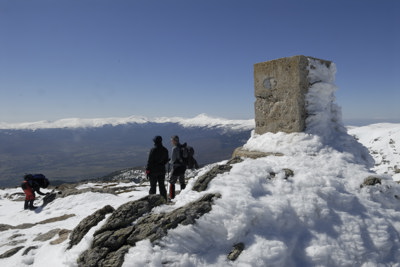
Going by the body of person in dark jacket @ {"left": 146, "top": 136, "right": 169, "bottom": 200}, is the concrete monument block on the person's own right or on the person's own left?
on the person's own right

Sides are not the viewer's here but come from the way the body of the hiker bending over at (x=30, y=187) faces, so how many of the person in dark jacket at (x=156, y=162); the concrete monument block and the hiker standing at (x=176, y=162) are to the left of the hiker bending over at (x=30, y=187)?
0

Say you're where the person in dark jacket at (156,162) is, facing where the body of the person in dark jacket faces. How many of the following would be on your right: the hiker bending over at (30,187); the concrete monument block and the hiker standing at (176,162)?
2

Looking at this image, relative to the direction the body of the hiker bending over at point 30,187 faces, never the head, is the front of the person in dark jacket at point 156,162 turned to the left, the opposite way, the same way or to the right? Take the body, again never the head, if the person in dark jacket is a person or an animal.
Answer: to the left

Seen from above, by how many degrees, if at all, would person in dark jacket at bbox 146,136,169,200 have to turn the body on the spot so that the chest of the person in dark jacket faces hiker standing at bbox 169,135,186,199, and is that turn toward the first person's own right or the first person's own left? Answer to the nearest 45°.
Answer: approximately 90° to the first person's own right

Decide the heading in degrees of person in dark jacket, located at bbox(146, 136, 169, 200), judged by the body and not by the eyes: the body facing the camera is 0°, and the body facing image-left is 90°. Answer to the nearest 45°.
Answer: approximately 180°
